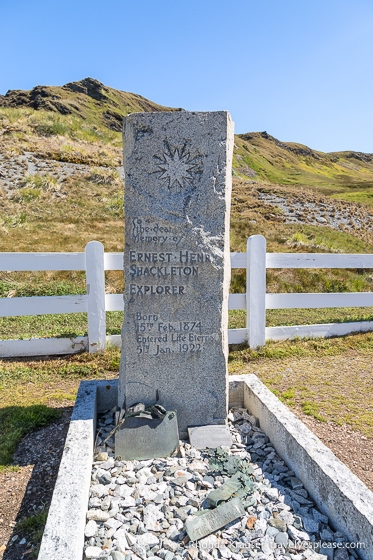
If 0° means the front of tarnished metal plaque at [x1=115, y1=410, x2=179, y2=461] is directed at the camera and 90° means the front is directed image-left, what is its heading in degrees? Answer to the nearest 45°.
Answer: approximately 0°

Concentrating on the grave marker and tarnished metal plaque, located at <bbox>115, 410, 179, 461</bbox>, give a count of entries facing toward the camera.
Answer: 2

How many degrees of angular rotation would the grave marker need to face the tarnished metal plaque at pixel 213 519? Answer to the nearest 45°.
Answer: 0° — it already faces it

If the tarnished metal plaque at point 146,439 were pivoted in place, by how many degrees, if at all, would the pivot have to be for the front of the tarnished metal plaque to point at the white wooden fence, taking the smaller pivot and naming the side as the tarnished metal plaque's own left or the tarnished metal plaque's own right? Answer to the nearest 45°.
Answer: approximately 180°
